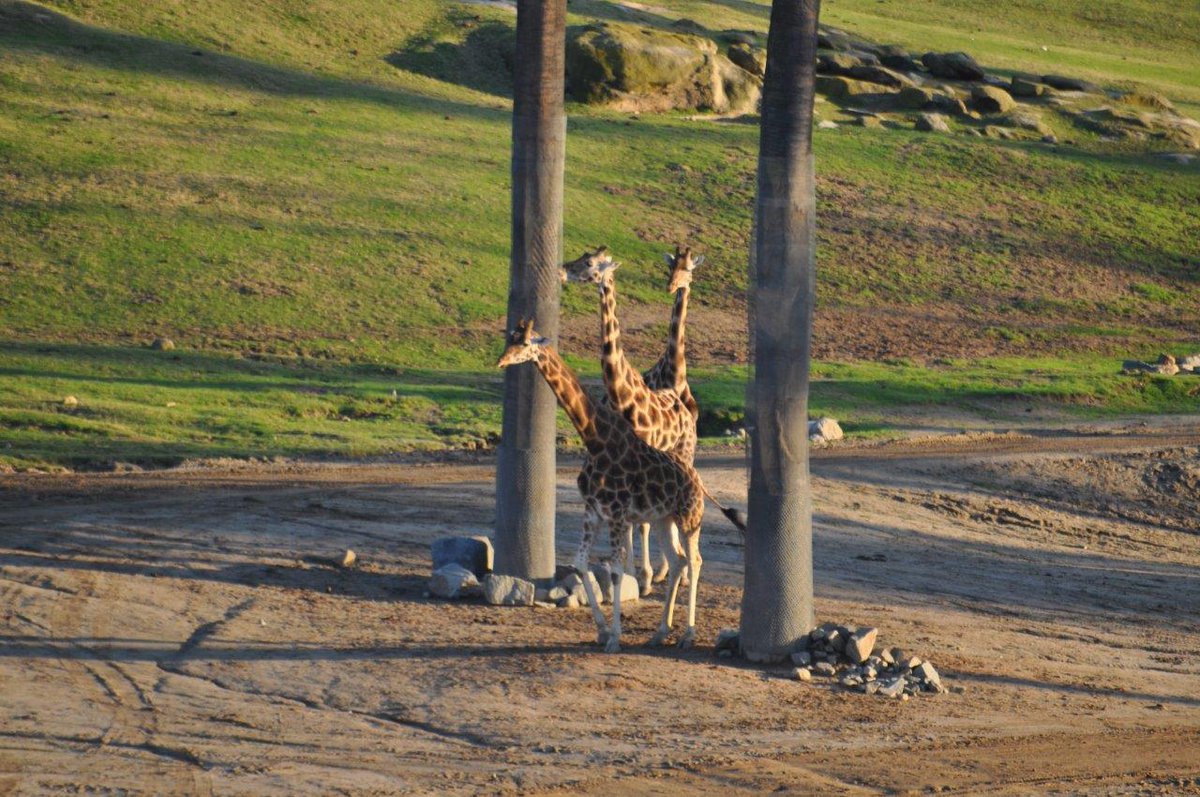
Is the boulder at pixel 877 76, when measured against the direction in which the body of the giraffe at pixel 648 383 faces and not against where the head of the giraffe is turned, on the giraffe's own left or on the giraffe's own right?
on the giraffe's own right

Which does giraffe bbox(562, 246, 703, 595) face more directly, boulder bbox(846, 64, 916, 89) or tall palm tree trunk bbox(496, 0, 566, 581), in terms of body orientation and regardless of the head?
the tall palm tree trunk

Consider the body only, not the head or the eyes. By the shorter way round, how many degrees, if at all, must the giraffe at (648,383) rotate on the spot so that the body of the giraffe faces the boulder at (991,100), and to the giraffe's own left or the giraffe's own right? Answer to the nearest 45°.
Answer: approximately 90° to the giraffe's own right

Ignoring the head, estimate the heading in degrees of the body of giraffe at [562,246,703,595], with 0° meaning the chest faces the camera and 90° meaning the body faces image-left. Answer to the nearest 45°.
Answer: approximately 90°

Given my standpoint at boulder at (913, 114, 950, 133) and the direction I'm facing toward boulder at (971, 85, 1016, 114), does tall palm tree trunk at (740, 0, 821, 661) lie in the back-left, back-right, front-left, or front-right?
back-right
